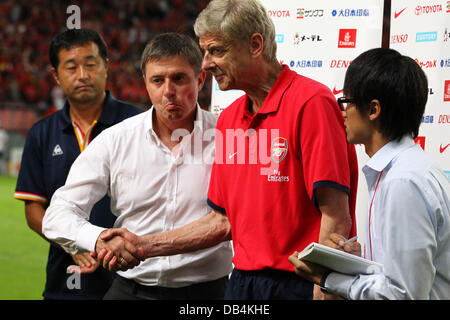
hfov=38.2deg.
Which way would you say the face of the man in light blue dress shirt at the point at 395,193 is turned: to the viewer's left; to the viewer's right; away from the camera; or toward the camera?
to the viewer's left

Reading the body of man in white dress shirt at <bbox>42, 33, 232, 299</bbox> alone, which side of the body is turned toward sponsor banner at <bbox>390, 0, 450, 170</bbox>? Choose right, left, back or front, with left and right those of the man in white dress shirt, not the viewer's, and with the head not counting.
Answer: left

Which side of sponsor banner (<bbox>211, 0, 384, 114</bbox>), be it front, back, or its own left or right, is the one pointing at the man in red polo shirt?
front

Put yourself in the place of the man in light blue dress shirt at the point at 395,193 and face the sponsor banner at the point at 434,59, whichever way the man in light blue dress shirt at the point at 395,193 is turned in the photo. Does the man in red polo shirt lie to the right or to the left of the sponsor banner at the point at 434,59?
left

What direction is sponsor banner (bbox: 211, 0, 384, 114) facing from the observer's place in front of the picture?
facing the viewer

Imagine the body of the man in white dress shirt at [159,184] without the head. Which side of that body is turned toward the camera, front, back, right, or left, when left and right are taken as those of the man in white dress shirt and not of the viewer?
front

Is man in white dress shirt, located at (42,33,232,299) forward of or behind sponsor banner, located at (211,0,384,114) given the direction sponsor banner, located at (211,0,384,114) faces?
forward

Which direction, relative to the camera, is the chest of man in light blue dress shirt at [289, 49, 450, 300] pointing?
to the viewer's left

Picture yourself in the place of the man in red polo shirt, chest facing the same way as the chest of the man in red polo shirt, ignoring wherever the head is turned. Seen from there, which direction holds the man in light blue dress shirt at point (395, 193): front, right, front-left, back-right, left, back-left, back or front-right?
left

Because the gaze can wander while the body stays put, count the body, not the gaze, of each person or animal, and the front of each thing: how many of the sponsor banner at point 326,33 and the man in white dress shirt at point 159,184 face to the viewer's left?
0

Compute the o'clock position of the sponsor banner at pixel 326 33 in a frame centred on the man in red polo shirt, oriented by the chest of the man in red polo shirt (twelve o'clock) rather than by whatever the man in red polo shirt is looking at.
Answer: The sponsor banner is roughly at 5 o'clock from the man in red polo shirt.

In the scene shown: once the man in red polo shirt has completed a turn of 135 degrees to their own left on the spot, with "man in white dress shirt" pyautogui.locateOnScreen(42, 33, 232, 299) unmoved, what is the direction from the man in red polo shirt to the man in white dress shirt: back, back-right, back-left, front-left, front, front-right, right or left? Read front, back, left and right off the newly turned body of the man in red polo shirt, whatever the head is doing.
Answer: back-left

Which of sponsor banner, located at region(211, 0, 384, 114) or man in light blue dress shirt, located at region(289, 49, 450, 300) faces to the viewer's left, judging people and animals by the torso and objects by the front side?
the man in light blue dress shirt

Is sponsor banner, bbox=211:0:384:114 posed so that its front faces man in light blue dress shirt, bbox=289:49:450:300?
yes

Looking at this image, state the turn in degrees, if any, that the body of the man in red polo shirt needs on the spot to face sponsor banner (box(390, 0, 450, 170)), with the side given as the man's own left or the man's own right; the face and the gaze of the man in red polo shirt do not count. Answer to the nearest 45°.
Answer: approximately 180°

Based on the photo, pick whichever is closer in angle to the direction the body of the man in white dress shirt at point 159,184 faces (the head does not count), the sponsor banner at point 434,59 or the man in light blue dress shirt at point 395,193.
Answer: the man in light blue dress shirt
